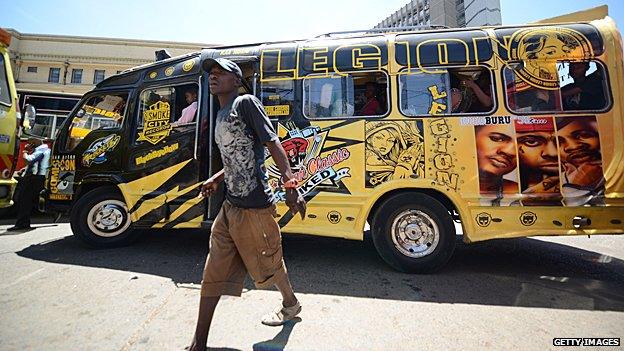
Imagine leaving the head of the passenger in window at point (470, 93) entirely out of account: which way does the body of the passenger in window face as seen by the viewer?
to the viewer's left

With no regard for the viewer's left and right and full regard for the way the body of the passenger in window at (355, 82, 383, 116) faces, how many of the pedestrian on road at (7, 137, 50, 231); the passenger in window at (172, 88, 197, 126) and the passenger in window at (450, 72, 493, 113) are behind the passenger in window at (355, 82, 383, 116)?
1

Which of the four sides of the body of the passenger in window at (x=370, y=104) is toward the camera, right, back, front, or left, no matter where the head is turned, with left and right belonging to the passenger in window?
left

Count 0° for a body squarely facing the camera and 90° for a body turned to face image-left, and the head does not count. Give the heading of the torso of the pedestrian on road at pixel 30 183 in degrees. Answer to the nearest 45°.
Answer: approximately 90°

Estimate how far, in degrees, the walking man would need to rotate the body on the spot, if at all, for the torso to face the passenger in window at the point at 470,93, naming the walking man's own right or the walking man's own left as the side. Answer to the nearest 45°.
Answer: approximately 135° to the walking man's own left

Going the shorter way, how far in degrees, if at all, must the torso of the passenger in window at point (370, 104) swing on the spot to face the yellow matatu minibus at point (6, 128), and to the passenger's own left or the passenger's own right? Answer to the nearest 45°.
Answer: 0° — they already face it

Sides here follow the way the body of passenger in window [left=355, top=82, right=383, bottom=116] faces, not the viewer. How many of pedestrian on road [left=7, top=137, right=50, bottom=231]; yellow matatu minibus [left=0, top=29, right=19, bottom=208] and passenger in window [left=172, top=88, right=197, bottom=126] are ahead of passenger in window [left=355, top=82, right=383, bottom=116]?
3

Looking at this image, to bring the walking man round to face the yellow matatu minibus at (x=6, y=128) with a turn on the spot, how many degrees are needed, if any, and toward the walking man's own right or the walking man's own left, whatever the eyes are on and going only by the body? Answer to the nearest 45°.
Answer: approximately 90° to the walking man's own right

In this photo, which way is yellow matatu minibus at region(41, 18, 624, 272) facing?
to the viewer's left

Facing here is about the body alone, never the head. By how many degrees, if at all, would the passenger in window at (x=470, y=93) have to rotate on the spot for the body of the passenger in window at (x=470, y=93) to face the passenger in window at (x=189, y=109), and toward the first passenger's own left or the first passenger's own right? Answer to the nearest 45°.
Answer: approximately 45° to the first passenger's own left

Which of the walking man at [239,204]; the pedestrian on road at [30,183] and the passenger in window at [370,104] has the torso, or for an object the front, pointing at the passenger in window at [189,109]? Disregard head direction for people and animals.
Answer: the passenger in window at [370,104]

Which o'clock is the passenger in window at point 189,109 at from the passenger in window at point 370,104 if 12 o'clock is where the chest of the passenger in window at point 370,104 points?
the passenger in window at point 189,109 is roughly at 12 o'clock from the passenger in window at point 370,104.
